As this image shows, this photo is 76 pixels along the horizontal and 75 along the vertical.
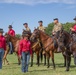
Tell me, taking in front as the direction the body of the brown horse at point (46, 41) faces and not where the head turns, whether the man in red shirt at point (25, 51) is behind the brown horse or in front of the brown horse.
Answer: in front

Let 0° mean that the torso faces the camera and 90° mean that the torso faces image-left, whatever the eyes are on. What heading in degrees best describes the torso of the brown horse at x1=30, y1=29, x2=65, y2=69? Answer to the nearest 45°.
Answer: approximately 45°

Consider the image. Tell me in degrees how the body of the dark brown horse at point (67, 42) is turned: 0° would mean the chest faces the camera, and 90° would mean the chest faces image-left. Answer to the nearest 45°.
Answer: approximately 45°

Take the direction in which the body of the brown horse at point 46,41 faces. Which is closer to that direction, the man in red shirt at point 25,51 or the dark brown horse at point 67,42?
the man in red shirt

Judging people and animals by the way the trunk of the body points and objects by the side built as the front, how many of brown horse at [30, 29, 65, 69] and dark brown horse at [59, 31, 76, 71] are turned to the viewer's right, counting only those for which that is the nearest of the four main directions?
0

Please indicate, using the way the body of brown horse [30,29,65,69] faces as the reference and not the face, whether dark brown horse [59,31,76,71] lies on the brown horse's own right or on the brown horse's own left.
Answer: on the brown horse's own left

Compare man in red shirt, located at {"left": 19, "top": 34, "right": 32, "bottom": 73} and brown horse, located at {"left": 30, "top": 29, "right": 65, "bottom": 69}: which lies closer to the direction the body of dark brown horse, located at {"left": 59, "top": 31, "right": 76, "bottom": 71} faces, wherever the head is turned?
the man in red shirt

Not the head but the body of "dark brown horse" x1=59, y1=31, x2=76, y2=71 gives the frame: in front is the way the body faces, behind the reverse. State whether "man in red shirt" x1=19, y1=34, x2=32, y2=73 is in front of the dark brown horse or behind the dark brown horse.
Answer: in front
